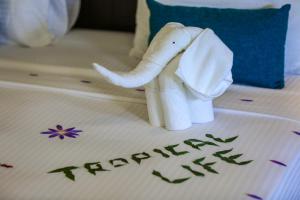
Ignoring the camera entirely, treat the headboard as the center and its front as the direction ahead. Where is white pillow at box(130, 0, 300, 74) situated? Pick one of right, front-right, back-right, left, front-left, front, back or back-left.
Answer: front-left

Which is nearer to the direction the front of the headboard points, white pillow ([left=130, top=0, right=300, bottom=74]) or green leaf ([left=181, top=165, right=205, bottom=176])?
the green leaf

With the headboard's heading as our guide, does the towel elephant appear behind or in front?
in front

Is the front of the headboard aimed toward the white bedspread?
yes

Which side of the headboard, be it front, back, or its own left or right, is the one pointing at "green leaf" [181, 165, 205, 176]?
front

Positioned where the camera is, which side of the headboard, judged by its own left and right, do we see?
front
